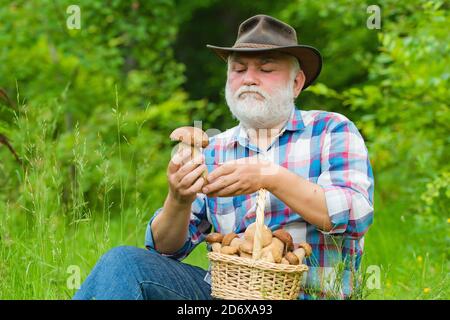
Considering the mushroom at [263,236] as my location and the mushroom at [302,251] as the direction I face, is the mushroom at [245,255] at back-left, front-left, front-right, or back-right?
back-right

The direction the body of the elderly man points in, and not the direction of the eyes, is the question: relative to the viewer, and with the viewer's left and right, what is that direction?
facing the viewer and to the left of the viewer

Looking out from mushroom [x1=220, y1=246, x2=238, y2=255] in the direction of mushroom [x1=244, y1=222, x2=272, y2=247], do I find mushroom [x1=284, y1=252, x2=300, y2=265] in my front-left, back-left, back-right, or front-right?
front-right

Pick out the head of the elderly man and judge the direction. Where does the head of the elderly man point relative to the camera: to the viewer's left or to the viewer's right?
to the viewer's left

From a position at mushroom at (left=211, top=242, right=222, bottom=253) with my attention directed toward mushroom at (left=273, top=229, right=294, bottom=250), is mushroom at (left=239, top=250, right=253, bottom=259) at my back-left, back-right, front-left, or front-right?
front-right
